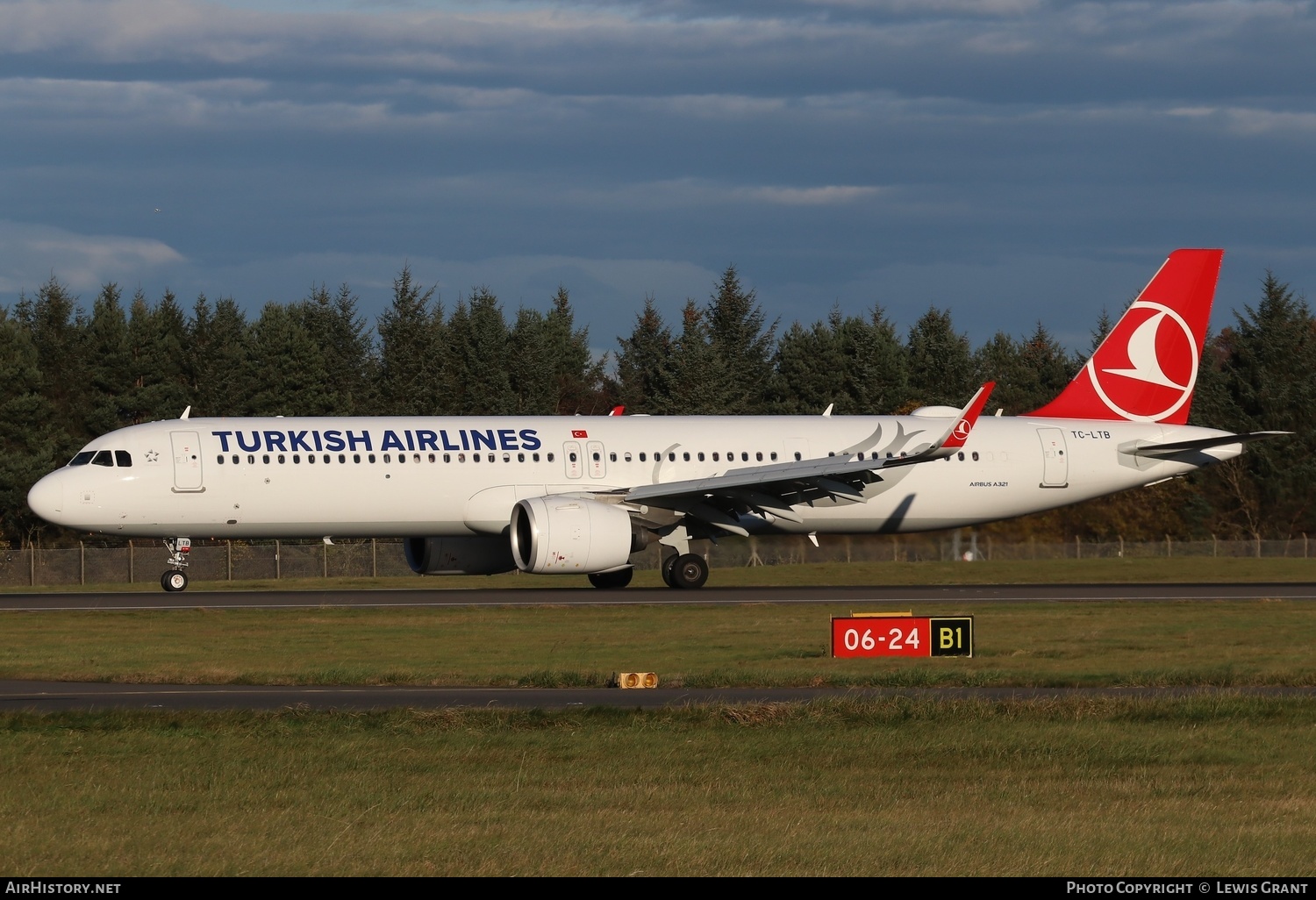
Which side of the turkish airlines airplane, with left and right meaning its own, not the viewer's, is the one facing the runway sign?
left

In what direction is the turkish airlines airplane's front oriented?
to the viewer's left

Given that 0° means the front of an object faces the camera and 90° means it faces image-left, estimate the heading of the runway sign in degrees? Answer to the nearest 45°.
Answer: approximately 0°

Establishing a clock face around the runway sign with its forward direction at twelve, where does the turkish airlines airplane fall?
The turkish airlines airplane is roughly at 5 o'clock from the runway sign.

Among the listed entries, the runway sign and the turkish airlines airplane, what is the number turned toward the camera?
1

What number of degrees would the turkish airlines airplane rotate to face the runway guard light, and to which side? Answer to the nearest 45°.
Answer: approximately 90° to its left

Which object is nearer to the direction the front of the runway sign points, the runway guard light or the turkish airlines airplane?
the runway guard light

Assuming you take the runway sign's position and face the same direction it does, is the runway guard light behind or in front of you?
in front

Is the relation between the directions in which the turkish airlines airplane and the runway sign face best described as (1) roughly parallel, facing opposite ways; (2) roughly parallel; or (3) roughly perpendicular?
roughly perpendicular
